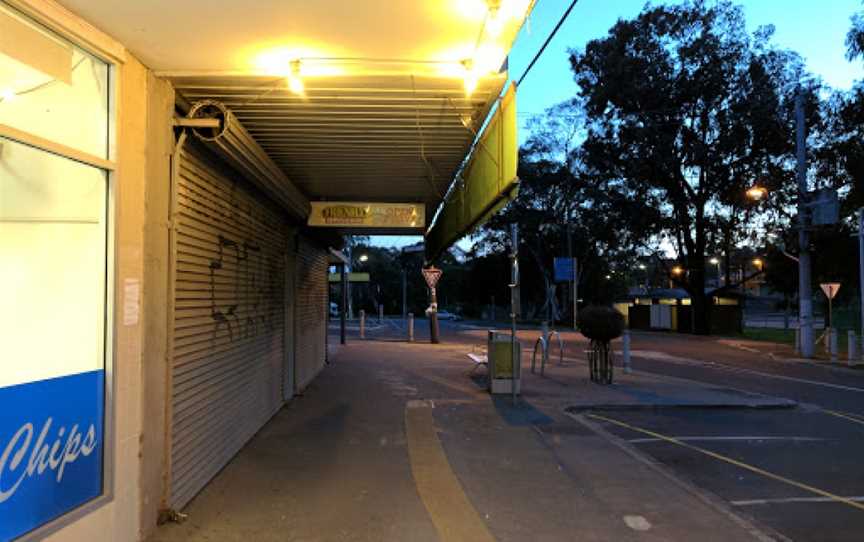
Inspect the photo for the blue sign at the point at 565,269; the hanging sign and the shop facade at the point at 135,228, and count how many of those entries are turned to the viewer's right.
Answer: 1

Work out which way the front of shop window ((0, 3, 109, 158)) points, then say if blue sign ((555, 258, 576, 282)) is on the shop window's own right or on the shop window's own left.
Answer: on the shop window's own left

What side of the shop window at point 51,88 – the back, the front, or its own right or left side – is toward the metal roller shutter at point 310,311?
left

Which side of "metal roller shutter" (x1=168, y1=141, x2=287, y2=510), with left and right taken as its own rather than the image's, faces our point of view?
right

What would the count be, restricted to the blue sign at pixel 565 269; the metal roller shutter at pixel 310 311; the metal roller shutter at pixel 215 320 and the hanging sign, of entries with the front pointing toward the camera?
2

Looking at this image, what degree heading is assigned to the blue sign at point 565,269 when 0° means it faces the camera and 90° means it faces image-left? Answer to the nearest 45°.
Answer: approximately 0°

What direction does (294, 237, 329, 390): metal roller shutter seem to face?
to the viewer's right

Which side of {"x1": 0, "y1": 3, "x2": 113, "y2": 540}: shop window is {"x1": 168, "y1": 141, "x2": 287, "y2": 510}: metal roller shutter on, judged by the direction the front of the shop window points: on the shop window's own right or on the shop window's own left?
on the shop window's own left

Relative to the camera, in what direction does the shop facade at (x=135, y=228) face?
facing to the right of the viewer

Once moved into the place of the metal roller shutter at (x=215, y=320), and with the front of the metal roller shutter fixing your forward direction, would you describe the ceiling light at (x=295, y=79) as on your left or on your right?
on your right

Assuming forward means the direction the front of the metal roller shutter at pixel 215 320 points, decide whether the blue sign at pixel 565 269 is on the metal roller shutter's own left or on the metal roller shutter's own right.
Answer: on the metal roller shutter's own left

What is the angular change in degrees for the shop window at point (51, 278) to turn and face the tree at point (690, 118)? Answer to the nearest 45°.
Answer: approximately 90° to its left
